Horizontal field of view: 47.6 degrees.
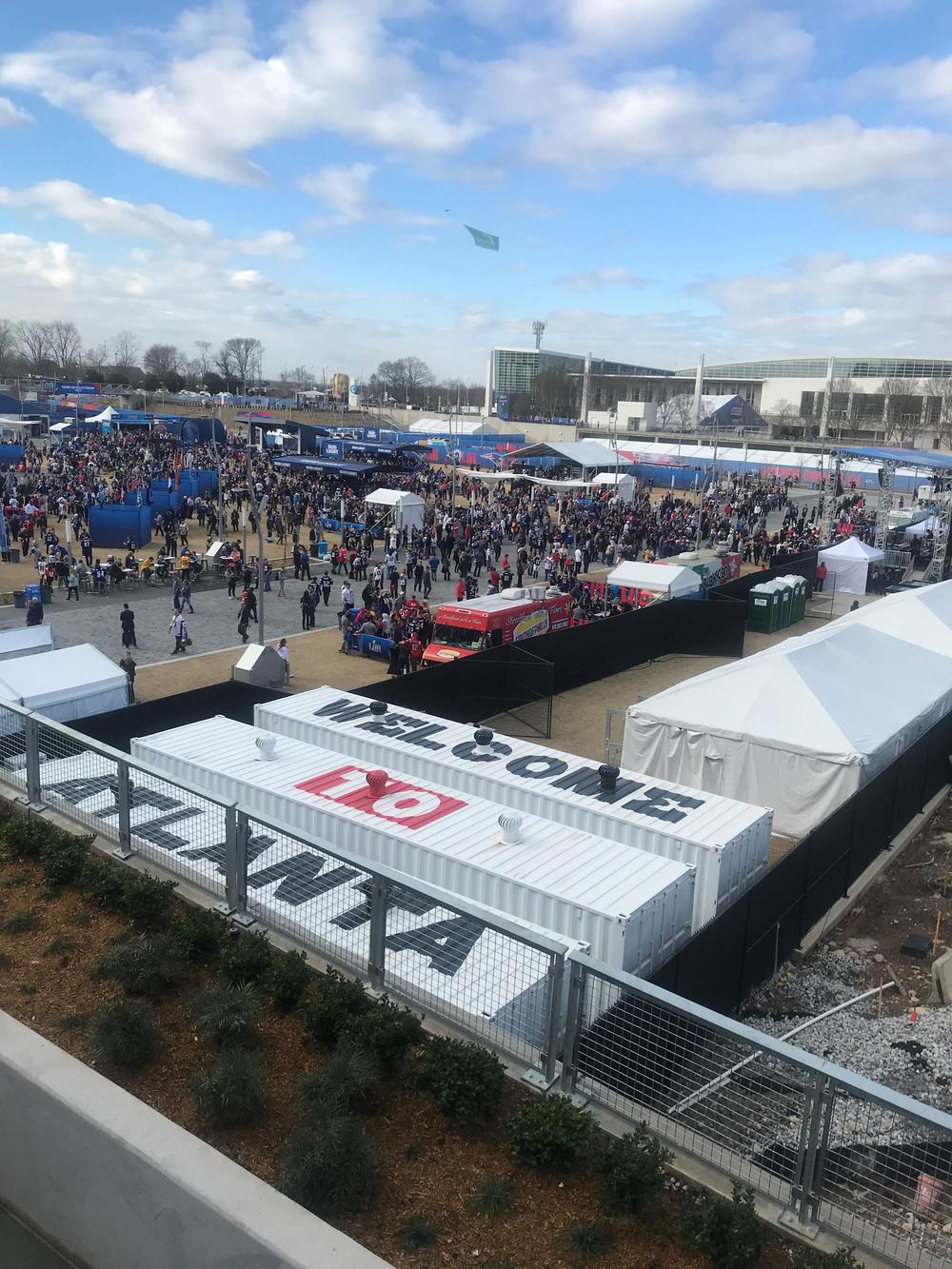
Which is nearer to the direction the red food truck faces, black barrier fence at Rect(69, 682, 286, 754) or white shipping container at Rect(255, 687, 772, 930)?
the black barrier fence

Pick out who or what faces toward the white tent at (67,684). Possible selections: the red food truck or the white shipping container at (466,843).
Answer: the red food truck

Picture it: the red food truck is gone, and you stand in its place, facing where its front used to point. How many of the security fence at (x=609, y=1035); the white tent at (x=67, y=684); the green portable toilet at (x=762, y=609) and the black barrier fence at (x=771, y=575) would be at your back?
2

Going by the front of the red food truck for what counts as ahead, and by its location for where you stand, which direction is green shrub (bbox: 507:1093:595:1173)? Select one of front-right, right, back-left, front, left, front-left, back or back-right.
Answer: front-left

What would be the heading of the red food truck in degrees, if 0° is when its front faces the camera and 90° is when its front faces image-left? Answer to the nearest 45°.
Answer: approximately 45°
